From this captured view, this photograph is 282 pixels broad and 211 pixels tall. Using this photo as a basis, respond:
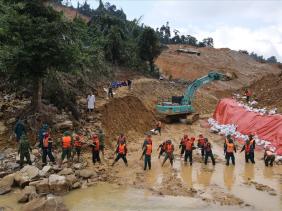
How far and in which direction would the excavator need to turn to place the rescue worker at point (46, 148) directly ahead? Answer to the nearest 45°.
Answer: approximately 135° to its right

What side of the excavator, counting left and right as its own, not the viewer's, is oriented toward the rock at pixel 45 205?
right

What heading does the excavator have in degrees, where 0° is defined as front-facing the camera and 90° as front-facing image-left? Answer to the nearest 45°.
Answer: approximately 270°

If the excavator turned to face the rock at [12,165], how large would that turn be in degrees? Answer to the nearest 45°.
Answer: approximately 135° to its right

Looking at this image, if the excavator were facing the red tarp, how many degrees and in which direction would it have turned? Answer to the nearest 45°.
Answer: approximately 45° to its right

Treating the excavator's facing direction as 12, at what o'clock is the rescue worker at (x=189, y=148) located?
The rescue worker is roughly at 3 o'clock from the excavator.

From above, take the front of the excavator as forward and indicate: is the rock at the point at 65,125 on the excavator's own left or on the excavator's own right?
on the excavator's own right

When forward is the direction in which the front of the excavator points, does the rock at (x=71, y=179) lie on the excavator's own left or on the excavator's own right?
on the excavator's own right
